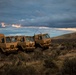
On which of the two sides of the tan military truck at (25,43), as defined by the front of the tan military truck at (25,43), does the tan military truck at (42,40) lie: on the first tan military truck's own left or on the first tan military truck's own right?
on the first tan military truck's own left

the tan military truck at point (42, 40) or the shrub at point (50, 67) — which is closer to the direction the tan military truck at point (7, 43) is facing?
the shrub

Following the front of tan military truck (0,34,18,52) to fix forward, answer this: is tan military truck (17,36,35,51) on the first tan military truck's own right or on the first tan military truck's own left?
on the first tan military truck's own left

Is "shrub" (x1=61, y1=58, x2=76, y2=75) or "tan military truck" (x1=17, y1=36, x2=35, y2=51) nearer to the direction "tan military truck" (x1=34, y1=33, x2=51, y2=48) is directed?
the shrub

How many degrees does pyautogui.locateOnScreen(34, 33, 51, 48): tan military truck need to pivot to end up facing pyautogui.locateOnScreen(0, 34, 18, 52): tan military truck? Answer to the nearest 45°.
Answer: approximately 90° to its right

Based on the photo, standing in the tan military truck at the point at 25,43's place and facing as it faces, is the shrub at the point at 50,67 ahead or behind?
ahead

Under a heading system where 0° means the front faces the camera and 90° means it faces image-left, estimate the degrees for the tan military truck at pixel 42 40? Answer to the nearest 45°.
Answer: approximately 315°

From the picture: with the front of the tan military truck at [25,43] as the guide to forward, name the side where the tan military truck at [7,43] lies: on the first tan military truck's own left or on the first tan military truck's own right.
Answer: on the first tan military truck's own right

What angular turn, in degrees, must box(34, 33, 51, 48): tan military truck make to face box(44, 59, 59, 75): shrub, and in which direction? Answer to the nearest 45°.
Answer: approximately 45° to its right

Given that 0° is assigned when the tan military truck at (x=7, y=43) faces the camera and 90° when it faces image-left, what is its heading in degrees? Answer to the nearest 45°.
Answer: approximately 315°
